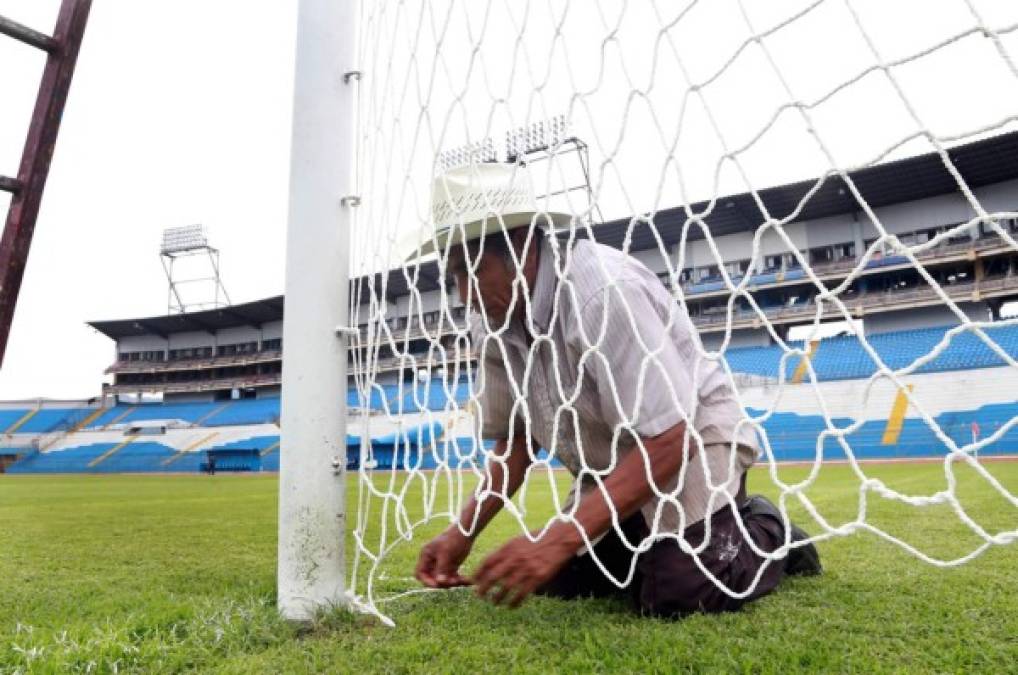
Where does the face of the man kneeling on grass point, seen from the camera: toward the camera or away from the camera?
toward the camera

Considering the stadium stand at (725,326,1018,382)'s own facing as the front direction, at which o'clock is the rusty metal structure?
The rusty metal structure is roughly at 12 o'clock from the stadium stand.

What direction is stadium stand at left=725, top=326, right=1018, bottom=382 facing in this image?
toward the camera

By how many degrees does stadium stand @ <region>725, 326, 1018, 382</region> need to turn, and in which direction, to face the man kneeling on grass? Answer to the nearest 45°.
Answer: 0° — it already faces them

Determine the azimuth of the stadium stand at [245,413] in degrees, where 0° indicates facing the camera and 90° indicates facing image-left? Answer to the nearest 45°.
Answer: approximately 0°

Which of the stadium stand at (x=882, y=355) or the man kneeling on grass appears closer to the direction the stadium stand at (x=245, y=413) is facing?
the man kneeling on grass

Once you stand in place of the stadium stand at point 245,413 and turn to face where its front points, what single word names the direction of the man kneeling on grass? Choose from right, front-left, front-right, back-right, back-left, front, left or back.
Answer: front

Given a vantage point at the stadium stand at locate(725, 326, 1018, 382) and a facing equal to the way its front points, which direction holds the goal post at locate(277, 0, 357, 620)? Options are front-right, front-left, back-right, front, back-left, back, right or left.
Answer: front
